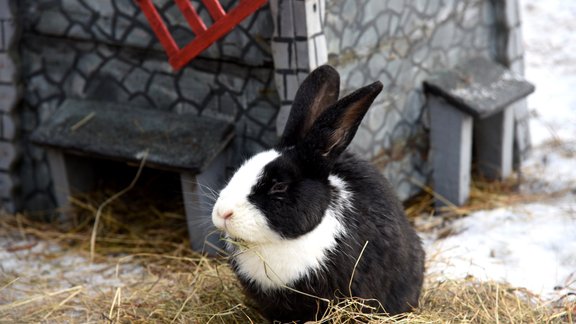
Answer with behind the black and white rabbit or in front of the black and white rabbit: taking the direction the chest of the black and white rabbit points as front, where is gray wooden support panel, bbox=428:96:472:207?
behind

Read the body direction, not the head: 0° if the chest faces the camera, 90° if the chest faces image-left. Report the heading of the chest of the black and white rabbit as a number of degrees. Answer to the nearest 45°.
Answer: approximately 45°

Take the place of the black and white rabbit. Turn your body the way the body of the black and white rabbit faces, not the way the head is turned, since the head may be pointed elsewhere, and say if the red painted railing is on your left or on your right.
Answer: on your right

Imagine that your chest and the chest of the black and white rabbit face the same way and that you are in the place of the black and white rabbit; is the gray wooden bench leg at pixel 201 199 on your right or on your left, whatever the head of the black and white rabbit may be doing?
on your right

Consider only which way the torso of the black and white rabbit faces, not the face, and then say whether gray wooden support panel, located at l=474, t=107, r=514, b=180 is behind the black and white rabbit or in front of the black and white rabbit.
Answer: behind

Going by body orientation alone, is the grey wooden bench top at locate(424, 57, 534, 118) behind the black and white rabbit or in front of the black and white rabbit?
behind
